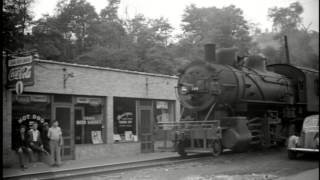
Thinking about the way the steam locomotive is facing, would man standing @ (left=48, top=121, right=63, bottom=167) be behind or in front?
in front

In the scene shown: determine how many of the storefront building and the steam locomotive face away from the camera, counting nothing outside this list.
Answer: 0

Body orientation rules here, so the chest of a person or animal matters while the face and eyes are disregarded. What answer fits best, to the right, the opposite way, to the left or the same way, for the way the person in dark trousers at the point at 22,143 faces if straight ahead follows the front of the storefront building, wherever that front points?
the same way

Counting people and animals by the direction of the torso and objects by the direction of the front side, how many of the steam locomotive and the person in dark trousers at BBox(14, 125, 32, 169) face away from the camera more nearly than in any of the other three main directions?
0

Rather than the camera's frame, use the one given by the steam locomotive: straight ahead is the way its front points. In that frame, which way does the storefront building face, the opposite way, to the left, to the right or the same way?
to the left

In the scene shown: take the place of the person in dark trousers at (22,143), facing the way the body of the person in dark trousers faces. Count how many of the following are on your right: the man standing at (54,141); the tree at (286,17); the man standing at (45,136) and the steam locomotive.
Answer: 0

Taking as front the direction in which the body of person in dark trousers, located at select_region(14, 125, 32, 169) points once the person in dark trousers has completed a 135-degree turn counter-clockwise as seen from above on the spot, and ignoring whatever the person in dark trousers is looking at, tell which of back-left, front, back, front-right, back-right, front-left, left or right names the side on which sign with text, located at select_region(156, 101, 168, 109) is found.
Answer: front-right

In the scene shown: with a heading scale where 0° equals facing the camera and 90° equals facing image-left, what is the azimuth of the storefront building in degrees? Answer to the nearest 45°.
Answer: approximately 315°

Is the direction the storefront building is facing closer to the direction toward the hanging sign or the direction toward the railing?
the railing

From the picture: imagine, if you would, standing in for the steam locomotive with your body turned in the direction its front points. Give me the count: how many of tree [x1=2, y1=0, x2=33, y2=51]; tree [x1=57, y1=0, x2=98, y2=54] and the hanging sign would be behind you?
0

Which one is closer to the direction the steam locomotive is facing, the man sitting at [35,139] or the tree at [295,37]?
the man sitting

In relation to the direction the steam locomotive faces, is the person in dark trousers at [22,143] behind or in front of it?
in front

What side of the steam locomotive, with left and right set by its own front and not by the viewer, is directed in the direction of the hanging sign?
front

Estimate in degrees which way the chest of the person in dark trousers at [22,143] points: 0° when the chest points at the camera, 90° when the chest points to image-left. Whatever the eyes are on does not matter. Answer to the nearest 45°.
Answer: approximately 315°

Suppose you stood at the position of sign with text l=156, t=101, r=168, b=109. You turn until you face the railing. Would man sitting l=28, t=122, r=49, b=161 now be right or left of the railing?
right

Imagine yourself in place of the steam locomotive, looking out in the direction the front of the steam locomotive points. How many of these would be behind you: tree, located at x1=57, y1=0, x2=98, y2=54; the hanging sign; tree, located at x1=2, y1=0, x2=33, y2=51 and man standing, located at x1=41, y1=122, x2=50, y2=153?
0
